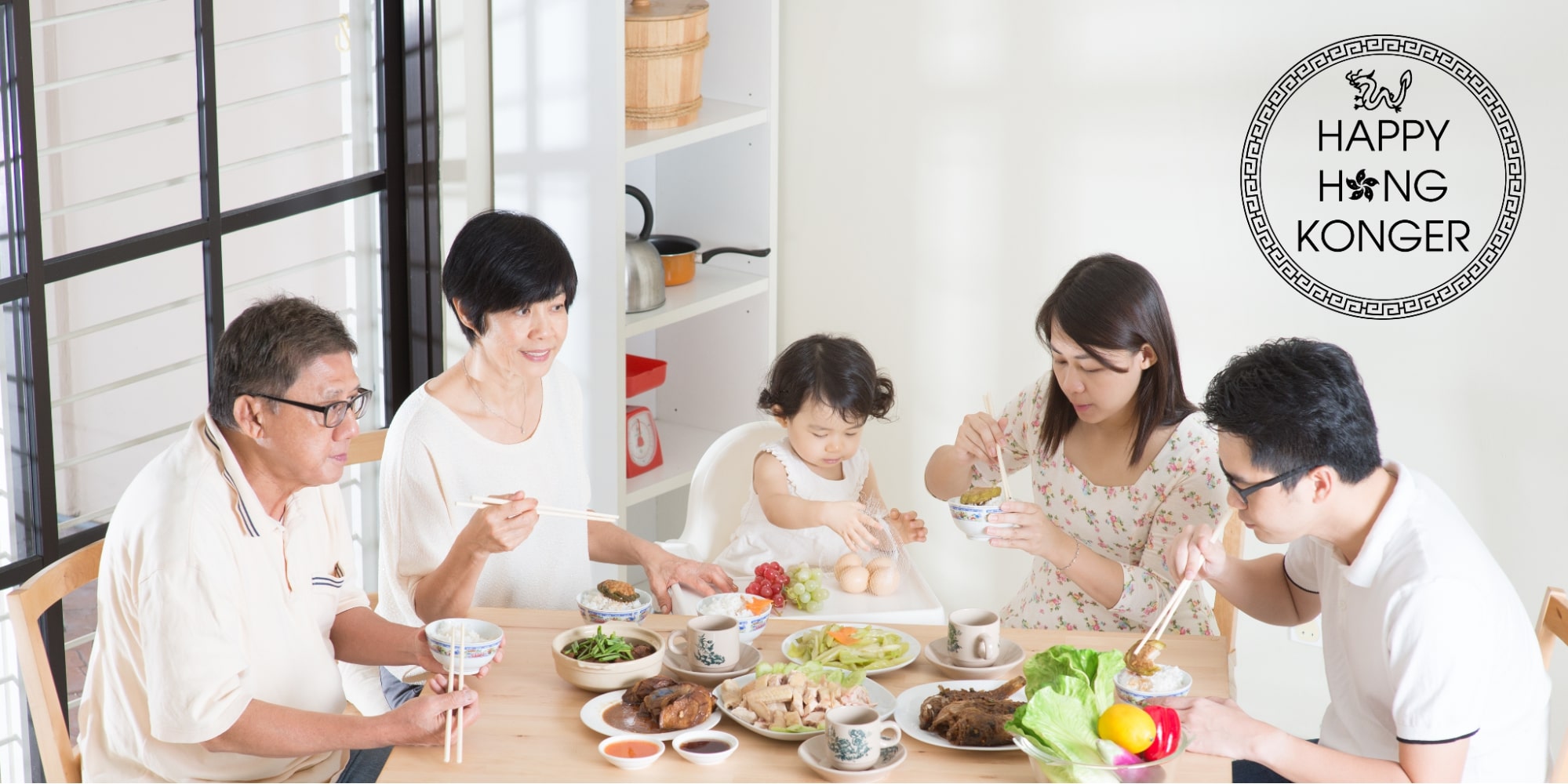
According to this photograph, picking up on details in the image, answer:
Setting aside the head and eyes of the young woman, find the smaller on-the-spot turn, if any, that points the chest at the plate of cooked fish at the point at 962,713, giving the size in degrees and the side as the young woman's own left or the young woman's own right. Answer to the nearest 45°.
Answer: approximately 45° to the young woman's own left

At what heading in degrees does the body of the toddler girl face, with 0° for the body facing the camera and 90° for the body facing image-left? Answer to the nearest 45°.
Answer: approximately 315°

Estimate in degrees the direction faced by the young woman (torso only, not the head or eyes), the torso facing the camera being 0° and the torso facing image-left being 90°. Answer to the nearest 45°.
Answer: approximately 45°

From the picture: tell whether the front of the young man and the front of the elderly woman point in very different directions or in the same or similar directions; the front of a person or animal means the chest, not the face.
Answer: very different directions

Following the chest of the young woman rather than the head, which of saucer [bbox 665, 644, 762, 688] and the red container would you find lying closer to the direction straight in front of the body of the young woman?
the saucer

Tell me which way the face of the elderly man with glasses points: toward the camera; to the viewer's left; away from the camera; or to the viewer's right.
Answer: to the viewer's right

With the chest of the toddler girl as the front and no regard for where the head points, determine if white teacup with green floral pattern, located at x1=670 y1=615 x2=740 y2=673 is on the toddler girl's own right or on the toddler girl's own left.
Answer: on the toddler girl's own right

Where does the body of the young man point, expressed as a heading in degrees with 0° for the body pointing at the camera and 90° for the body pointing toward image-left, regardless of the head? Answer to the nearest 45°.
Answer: approximately 90°
